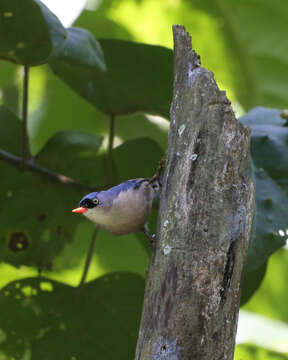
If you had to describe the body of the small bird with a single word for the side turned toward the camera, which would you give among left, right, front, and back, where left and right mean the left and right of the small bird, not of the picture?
left

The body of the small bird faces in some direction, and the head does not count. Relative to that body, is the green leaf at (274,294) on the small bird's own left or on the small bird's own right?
on the small bird's own right
